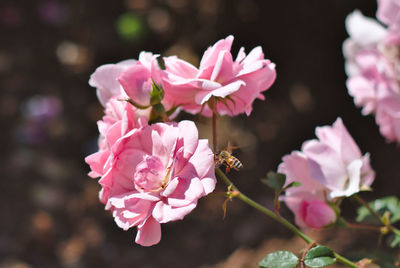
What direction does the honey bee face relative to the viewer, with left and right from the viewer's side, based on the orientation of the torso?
facing to the left of the viewer
